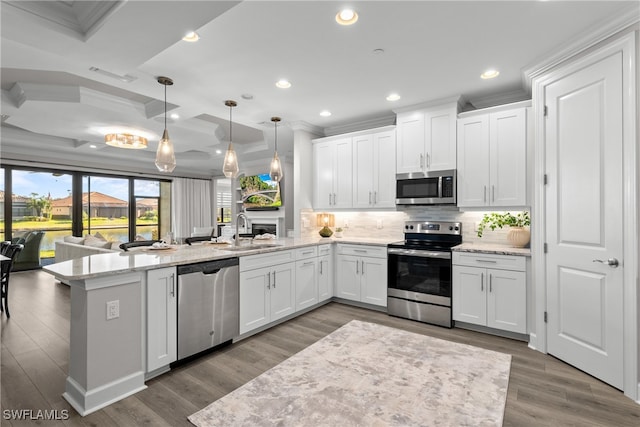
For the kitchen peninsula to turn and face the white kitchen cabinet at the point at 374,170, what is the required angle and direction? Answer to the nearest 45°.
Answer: approximately 90° to its left

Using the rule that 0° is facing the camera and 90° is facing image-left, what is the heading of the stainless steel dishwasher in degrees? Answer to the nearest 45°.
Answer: approximately 315°

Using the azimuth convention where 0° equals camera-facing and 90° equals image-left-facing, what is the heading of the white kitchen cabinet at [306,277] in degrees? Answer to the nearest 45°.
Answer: approximately 315°

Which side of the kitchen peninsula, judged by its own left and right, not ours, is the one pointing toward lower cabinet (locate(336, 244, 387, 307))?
left

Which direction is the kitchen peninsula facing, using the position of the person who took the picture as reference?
facing the viewer and to the right of the viewer

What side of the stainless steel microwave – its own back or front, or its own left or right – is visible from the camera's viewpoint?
front

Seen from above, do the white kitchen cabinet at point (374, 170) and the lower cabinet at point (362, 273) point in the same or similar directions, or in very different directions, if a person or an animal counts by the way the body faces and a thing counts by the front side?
same or similar directions

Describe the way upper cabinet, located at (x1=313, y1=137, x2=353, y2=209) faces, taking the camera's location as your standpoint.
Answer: facing the viewer and to the left of the viewer
